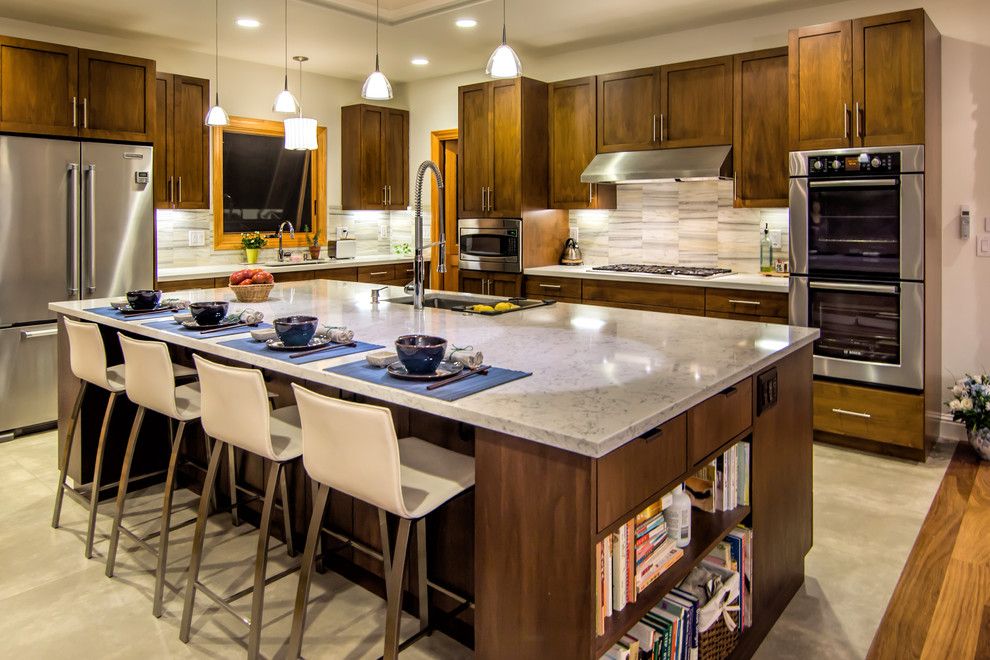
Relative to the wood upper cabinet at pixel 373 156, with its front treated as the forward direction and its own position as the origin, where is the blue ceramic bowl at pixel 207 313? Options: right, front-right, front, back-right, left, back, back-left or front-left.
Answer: front-right

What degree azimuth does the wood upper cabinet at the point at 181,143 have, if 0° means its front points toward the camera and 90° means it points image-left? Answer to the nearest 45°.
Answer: approximately 315°

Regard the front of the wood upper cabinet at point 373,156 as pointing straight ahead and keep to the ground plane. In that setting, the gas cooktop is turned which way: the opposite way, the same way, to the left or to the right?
to the right

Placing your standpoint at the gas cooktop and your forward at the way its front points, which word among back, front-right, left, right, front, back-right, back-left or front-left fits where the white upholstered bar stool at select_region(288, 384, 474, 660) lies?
front-left

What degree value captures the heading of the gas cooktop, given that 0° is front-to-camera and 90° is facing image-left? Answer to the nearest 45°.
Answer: approximately 45°

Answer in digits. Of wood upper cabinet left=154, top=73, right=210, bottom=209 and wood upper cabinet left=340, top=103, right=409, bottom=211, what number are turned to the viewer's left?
0

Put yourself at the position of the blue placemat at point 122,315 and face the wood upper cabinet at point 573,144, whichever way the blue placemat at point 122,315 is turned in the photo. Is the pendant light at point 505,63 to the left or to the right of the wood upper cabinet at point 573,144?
right

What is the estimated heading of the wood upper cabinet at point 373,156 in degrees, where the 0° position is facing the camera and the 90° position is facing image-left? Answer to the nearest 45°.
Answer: approximately 315°

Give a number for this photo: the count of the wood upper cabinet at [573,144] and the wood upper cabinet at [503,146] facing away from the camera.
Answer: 0

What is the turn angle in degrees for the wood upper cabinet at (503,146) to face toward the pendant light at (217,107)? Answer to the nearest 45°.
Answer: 0° — it already faces it

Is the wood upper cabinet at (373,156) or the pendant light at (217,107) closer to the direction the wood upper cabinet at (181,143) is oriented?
the pendant light
